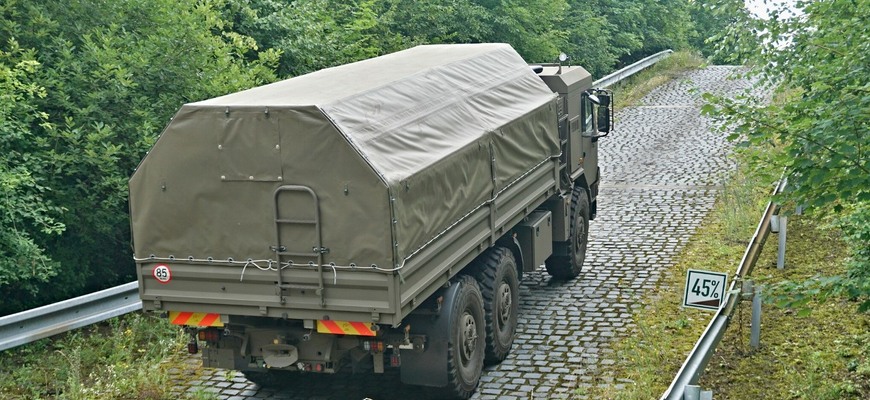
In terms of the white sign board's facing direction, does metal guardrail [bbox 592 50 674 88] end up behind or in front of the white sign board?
behind

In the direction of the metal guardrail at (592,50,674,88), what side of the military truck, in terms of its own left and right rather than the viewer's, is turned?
front

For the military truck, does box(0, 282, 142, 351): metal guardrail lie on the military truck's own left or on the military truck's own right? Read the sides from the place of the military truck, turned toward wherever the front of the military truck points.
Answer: on the military truck's own left

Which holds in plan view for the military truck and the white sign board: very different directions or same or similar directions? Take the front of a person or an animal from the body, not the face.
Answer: very different directions

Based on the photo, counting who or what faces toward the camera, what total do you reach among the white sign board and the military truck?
1

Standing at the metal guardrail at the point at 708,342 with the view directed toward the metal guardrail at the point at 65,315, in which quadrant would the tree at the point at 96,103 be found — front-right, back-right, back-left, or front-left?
front-right

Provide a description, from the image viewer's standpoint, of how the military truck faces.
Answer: facing away from the viewer and to the right of the viewer

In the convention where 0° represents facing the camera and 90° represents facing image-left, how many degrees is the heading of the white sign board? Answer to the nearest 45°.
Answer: approximately 0°

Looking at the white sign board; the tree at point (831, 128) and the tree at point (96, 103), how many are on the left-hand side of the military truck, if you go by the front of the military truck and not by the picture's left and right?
1

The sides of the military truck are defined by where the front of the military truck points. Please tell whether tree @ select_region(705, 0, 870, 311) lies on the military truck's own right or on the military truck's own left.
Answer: on the military truck's own right

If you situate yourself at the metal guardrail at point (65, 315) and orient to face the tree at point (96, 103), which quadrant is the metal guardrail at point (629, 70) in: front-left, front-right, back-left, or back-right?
front-right

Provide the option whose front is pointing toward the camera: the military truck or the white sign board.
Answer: the white sign board

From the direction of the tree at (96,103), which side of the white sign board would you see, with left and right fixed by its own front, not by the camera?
right

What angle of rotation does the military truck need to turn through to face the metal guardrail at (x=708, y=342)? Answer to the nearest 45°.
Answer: approximately 45° to its right

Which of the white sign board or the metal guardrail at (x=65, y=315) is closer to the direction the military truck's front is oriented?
the white sign board
